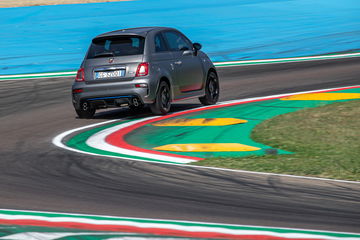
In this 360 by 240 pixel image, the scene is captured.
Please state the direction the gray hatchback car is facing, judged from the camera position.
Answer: facing away from the viewer and to the right of the viewer
